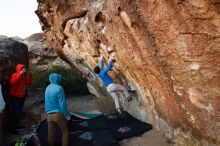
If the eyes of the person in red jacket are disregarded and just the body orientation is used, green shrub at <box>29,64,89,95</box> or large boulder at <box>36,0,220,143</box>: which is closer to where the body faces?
the large boulder

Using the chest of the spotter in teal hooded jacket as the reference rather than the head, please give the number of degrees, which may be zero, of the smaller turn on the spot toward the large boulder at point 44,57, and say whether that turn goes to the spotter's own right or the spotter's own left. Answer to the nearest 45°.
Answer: approximately 45° to the spotter's own left

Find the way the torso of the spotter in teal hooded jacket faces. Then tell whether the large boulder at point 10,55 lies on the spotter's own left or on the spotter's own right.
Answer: on the spotter's own left

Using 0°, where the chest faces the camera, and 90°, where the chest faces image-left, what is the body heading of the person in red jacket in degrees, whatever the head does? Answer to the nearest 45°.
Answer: approximately 315°

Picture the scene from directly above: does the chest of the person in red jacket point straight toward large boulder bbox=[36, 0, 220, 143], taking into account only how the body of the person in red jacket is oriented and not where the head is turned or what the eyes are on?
yes

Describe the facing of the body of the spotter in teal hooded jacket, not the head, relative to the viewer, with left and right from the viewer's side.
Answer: facing away from the viewer and to the right of the viewer
